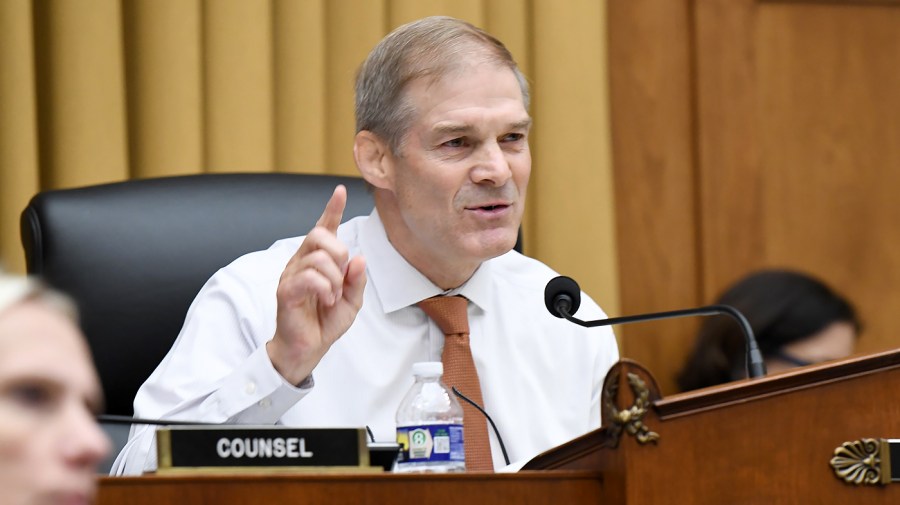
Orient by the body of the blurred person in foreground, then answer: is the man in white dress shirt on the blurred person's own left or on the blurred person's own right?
on the blurred person's own left

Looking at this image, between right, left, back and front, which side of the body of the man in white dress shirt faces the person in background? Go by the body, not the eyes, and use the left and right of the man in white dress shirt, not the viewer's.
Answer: left

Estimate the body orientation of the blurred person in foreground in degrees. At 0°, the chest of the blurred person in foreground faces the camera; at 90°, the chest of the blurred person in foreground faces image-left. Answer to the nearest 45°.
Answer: approximately 315°

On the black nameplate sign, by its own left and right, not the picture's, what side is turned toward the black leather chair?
back

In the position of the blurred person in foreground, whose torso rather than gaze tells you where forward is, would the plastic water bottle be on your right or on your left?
on your left
